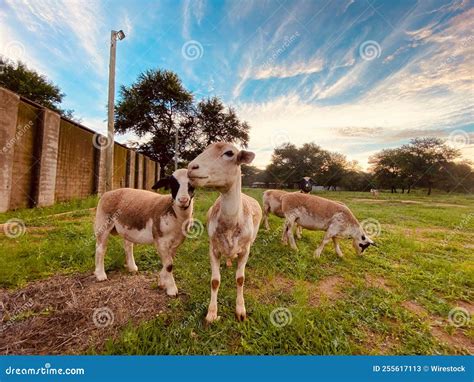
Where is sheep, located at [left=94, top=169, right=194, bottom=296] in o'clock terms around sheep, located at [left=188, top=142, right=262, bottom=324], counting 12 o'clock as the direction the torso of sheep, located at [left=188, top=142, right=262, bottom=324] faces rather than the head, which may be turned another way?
sheep, located at [left=94, top=169, right=194, bottom=296] is roughly at 4 o'clock from sheep, located at [left=188, top=142, right=262, bottom=324].

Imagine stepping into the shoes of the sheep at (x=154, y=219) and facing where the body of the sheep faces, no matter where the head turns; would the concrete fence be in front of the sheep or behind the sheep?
behind

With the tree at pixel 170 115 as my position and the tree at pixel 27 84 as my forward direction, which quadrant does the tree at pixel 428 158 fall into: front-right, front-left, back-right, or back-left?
back-right

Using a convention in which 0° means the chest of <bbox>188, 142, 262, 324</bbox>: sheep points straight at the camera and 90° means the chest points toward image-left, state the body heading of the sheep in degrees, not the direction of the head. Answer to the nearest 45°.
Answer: approximately 0°

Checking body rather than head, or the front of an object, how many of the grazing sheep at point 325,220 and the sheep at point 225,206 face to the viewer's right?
1

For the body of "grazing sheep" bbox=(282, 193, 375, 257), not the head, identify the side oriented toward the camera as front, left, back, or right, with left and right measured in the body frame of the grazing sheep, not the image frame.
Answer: right

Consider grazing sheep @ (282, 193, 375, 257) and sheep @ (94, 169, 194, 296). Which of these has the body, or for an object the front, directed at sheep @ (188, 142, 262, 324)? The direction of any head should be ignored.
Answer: sheep @ (94, 169, 194, 296)

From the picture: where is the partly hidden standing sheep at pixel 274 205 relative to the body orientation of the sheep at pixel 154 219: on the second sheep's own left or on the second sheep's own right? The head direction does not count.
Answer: on the second sheep's own left

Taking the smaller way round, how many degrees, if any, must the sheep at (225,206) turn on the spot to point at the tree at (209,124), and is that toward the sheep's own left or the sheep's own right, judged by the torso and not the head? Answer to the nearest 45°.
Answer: approximately 180°
